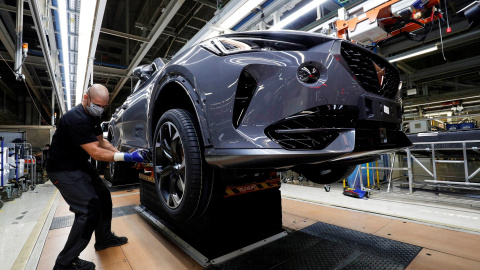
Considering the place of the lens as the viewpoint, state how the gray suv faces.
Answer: facing the viewer and to the right of the viewer

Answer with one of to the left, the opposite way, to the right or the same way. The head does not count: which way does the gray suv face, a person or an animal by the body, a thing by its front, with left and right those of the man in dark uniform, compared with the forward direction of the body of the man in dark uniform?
to the right

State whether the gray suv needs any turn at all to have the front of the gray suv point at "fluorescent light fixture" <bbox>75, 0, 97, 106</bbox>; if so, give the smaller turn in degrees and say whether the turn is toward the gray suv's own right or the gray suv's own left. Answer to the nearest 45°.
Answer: approximately 180°

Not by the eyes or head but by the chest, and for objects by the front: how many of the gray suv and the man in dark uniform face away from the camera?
0

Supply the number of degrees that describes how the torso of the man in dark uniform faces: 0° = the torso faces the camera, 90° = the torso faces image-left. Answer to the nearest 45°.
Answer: approximately 270°

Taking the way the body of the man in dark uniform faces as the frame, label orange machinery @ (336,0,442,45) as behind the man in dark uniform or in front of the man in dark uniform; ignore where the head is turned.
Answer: in front

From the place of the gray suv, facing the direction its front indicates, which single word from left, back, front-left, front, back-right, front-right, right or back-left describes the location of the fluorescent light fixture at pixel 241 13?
back-left

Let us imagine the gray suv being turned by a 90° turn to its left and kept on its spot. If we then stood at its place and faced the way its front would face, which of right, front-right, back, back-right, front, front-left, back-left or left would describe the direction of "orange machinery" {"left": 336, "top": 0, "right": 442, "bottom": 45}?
front
